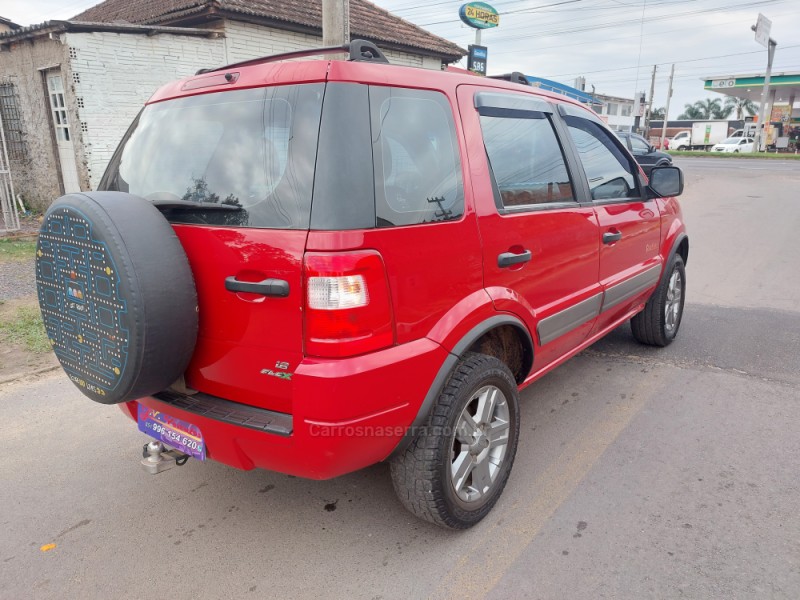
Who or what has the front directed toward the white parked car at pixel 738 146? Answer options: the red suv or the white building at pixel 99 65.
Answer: the red suv

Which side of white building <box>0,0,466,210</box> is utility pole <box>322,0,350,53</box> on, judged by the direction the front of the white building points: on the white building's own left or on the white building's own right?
on the white building's own left

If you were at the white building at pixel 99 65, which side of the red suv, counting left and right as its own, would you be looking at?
left

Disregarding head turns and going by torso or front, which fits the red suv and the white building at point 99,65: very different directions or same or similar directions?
very different directions

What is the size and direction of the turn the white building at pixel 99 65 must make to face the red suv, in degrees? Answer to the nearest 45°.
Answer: approximately 45° to its left

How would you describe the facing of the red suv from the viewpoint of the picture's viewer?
facing away from the viewer and to the right of the viewer

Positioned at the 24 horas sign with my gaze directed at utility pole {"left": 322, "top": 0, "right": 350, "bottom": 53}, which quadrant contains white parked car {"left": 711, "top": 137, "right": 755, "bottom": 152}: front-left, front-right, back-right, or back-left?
back-left

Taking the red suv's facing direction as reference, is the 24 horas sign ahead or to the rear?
ahead

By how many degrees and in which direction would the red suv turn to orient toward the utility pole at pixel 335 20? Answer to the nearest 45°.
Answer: approximately 45° to its left
